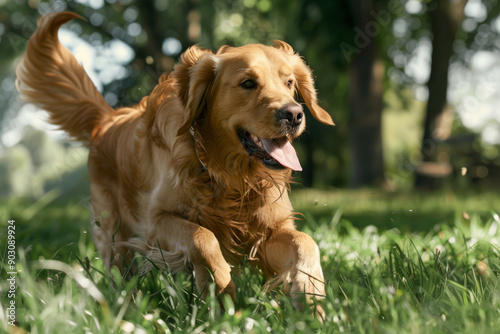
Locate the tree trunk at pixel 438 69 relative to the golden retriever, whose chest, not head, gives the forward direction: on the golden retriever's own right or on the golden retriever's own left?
on the golden retriever's own left

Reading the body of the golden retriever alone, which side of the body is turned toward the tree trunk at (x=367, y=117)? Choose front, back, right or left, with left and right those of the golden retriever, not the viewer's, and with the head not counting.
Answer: left

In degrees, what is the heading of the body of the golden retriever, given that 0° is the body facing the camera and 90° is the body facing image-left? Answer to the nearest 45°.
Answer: approximately 315°

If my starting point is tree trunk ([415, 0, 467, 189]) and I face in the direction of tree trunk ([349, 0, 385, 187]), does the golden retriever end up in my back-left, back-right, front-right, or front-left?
front-left

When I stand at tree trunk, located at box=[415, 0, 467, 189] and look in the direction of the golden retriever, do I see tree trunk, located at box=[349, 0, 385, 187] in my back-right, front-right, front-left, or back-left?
front-right

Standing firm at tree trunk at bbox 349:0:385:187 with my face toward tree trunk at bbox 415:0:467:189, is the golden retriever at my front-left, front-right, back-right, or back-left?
back-right
